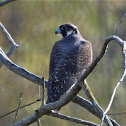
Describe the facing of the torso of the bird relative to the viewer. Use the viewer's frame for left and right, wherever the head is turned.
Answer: facing away from the viewer and to the right of the viewer
